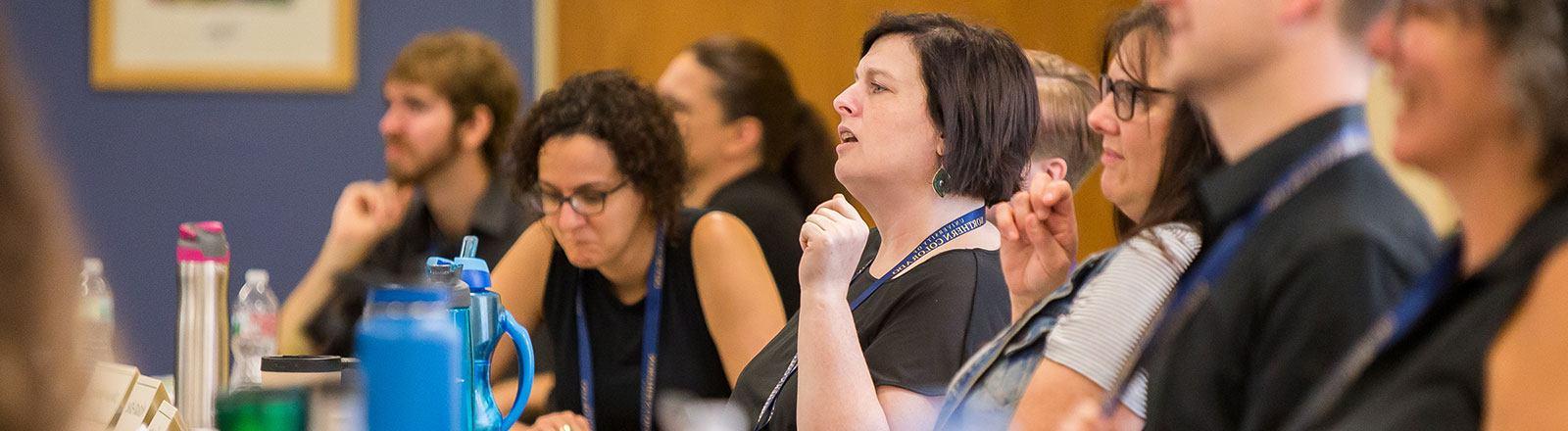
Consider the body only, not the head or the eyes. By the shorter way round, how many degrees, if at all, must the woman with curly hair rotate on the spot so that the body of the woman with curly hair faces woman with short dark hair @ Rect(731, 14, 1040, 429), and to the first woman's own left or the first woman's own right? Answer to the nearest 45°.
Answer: approximately 90° to the first woman's own left

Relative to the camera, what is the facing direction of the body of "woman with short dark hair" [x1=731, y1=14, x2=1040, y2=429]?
to the viewer's left

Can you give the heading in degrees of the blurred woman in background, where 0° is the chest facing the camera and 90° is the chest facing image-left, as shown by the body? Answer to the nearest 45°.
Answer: approximately 90°

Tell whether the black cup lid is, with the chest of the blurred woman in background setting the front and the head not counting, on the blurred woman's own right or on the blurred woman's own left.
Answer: on the blurred woman's own left

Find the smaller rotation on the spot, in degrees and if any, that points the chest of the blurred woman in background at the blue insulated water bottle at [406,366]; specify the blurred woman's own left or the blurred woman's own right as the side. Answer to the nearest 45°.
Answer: approximately 90° to the blurred woman's own left

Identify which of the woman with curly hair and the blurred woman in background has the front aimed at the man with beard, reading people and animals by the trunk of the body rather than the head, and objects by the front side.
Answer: the blurred woman in background

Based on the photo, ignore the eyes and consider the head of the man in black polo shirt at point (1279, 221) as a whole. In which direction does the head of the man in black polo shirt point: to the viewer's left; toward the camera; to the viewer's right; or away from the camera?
to the viewer's left

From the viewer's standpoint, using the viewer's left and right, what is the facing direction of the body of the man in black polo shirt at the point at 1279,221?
facing to the left of the viewer

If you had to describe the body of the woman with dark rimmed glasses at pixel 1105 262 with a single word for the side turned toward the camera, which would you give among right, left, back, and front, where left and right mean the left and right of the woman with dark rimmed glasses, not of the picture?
left

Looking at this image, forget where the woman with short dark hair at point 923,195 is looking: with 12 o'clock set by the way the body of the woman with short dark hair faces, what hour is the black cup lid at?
The black cup lid is roughly at 11 o'clock from the woman with short dark hair.
